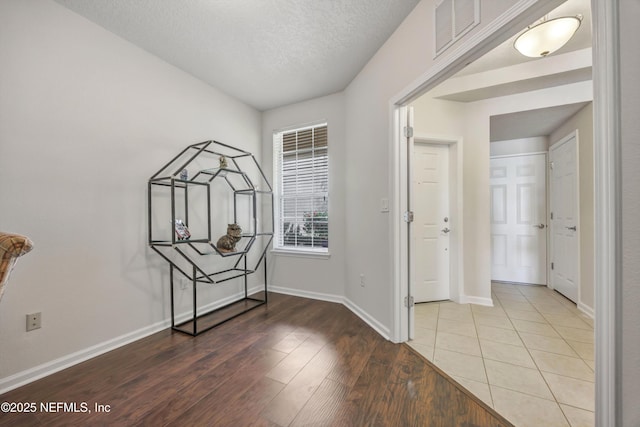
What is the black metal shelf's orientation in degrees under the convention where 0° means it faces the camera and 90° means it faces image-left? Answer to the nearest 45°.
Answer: approximately 315°

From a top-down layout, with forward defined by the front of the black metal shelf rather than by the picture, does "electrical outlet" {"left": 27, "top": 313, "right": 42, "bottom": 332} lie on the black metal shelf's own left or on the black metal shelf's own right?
on the black metal shelf's own right

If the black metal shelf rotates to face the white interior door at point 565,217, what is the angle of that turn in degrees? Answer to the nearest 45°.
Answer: approximately 45° to its left
